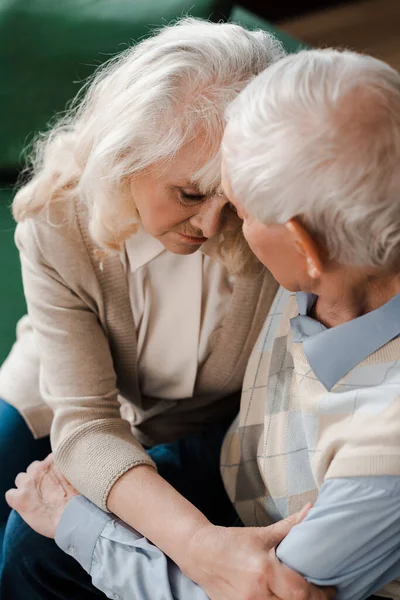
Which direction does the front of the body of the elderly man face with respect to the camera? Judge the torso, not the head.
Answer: to the viewer's left

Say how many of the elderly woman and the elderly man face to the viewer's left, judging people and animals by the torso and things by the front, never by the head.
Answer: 1

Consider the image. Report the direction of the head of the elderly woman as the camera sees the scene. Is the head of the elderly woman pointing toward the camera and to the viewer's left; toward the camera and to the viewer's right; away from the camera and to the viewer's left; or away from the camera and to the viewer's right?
toward the camera and to the viewer's right

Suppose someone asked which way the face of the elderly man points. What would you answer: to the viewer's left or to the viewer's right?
to the viewer's left
